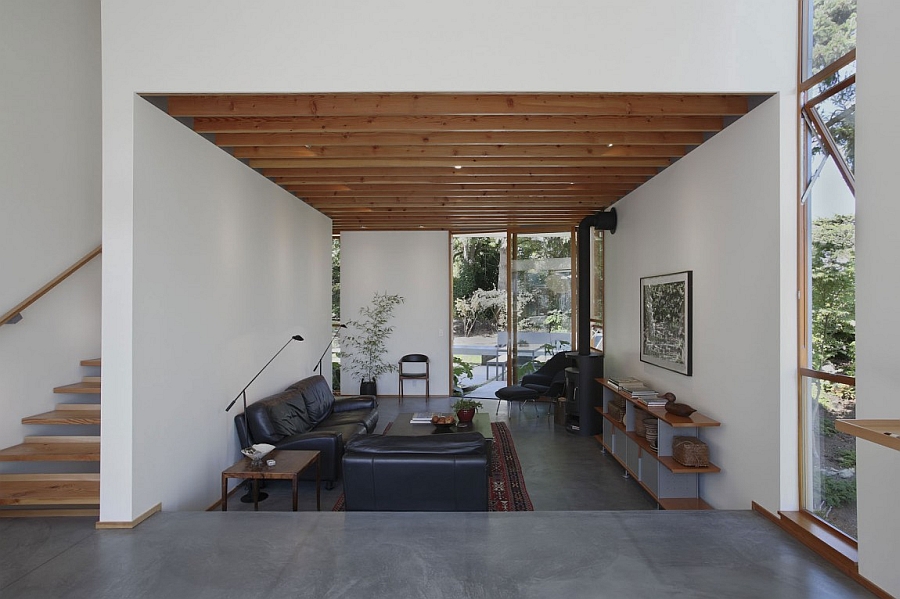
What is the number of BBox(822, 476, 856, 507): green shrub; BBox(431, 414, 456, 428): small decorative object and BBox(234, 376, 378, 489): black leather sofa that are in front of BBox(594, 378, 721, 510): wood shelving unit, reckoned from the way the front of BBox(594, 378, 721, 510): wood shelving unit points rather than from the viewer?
2

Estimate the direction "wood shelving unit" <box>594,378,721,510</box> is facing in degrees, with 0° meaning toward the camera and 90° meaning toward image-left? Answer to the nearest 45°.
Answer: approximately 90°

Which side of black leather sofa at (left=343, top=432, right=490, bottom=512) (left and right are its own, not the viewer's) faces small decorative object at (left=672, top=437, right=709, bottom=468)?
right

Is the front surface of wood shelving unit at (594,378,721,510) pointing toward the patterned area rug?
yes

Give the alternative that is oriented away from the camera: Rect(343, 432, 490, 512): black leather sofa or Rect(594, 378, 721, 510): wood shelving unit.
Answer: the black leather sofa

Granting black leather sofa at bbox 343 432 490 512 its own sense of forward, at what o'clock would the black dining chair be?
The black dining chair is roughly at 12 o'clock from the black leather sofa.

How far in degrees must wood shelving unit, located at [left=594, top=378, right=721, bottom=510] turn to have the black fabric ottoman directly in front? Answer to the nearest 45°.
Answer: approximately 45° to its right

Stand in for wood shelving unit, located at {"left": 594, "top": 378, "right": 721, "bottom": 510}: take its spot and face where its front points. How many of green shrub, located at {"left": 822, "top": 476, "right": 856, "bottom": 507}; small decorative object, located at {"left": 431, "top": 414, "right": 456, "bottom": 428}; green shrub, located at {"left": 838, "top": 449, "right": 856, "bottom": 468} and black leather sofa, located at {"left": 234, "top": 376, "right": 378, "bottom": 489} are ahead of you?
2

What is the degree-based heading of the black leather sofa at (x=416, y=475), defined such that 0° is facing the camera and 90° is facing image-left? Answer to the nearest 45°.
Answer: approximately 180°

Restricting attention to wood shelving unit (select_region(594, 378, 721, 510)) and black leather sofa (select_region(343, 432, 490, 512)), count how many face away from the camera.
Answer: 1

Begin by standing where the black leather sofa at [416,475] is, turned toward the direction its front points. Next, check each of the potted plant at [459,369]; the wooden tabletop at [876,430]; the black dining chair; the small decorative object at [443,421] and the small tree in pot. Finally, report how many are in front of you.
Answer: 4

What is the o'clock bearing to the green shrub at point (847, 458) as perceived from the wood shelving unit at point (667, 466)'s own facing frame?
The green shrub is roughly at 8 o'clock from the wood shelving unit.
